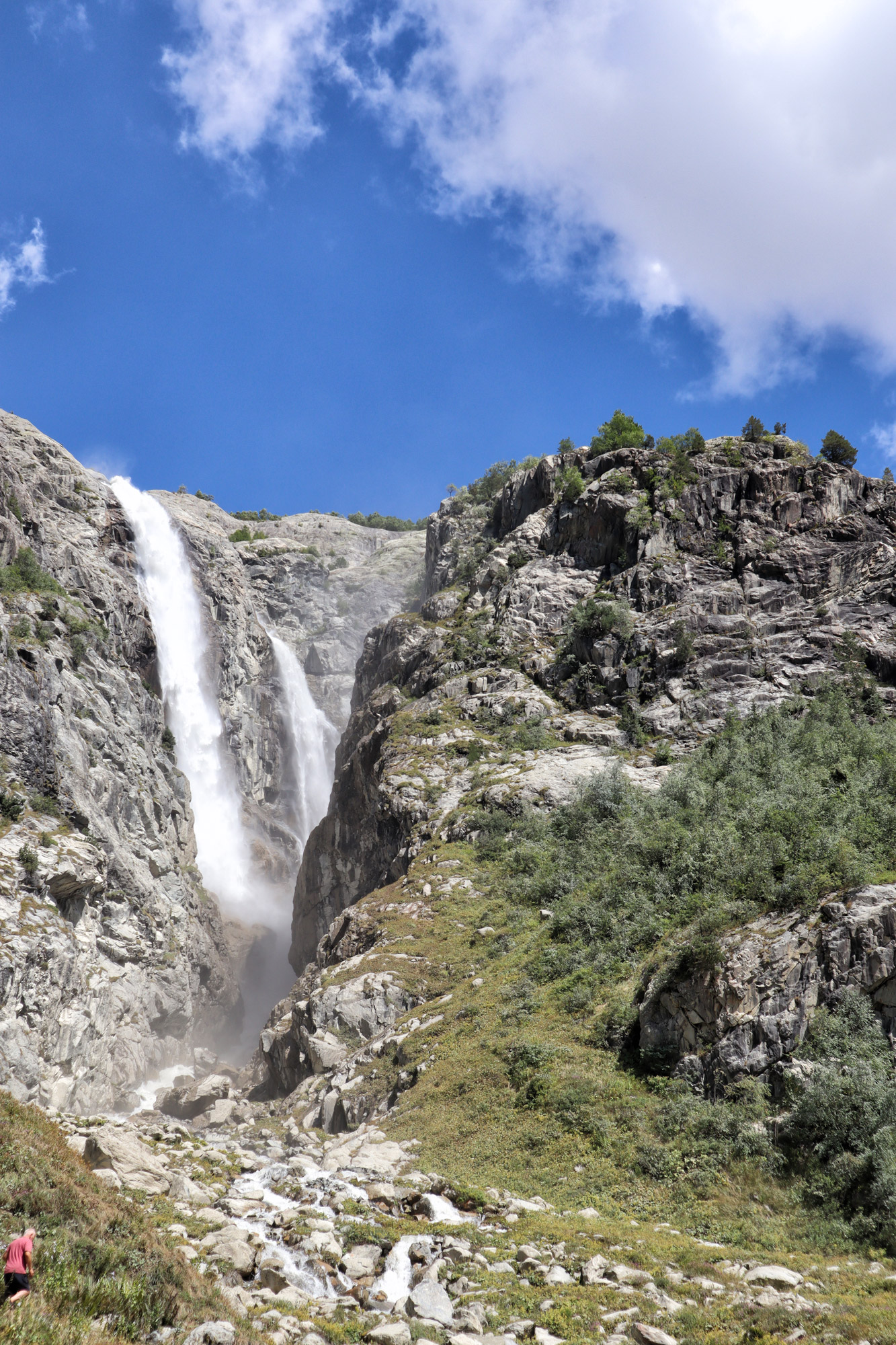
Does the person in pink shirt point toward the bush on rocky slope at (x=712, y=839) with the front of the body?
yes

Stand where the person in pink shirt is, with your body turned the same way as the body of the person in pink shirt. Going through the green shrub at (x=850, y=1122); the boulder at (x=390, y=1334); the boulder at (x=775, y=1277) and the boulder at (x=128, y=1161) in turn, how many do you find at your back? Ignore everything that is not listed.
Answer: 0

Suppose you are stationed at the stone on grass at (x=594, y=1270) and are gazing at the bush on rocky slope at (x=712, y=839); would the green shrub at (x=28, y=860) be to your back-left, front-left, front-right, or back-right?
front-left

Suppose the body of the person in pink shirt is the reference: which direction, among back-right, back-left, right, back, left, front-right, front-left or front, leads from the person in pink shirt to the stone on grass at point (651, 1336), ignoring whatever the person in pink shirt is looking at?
front-right

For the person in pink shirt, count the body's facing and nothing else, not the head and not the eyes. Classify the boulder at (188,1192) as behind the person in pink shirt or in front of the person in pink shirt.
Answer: in front

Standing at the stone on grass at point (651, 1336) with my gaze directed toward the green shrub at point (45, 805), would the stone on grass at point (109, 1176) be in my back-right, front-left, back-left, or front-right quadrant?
front-left

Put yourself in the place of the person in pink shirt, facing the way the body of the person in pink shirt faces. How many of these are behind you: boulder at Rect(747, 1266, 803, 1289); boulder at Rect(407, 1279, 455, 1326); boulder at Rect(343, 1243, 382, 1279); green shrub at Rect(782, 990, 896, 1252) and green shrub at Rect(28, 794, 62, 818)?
0

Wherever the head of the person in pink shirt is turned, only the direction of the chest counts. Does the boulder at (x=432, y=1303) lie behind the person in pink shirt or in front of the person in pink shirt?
in front

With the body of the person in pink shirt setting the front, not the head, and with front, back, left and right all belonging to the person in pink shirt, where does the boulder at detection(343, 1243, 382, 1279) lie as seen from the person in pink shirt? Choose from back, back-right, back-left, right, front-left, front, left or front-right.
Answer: front

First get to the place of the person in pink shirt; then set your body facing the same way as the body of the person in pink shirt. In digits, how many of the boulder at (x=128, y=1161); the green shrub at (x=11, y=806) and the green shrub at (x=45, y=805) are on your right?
0

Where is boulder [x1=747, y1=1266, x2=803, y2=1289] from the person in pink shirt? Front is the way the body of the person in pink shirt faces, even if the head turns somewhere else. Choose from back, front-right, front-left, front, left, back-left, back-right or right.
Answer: front-right

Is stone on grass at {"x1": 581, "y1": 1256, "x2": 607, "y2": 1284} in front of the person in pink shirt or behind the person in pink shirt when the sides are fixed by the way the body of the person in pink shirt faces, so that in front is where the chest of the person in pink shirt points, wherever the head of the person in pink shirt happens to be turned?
in front

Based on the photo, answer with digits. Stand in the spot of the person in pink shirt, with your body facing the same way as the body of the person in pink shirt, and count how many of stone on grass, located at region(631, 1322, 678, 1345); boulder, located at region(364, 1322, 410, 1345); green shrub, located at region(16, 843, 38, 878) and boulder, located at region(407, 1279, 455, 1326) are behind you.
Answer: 0

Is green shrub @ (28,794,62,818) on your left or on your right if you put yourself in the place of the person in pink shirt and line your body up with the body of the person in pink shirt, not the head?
on your left

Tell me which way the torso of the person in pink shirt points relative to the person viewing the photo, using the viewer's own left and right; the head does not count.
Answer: facing away from the viewer and to the right of the viewer

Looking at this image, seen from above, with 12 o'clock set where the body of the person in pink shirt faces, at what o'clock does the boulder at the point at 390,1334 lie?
The boulder is roughly at 1 o'clock from the person in pink shirt.

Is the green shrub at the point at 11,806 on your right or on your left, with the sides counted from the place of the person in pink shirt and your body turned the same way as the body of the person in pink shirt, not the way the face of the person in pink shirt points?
on your left

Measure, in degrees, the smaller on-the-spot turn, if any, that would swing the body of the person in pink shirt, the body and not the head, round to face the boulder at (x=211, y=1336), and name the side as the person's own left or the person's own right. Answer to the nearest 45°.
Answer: approximately 45° to the person's own right
